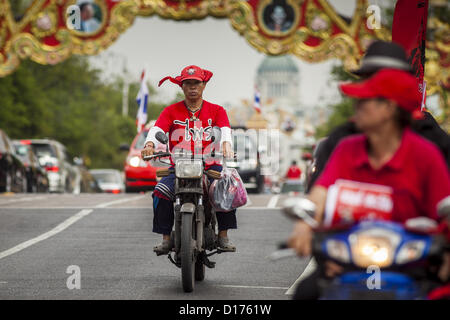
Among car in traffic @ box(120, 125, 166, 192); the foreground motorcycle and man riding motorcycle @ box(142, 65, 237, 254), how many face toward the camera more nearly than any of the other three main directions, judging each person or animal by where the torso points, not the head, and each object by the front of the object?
3

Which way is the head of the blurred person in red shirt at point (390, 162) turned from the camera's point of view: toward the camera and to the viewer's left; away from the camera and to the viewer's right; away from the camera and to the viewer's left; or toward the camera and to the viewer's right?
toward the camera and to the viewer's left

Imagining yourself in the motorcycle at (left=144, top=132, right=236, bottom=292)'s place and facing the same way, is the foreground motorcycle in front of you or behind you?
in front

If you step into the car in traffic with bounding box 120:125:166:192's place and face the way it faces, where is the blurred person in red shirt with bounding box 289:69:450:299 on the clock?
The blurred person in red shirt is roughly at 12 o'clock from the car in traffic.

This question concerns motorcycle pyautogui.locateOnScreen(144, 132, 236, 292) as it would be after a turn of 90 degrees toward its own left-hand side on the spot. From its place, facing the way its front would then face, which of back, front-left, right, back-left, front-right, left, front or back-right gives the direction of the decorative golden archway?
left

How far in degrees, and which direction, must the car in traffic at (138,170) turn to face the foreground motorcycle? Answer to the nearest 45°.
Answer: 0° — it already faces it

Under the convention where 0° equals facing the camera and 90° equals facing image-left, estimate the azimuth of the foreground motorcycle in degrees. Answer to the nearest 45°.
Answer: approximately 0°

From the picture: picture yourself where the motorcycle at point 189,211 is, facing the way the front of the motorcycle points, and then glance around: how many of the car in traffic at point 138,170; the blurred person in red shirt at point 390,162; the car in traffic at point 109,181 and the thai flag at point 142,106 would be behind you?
3

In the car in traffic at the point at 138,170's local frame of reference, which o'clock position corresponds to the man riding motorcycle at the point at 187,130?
The man riding motorcycle is roughly at 12 o'clock from the car in traffic.

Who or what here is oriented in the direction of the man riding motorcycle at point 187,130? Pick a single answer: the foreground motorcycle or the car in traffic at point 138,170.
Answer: the car in traffic

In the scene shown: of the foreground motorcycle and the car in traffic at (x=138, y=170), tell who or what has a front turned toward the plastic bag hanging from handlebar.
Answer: the car in traffic

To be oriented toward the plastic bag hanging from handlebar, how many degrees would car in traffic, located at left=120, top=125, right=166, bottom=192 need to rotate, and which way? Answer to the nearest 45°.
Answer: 0° — it already faces it
